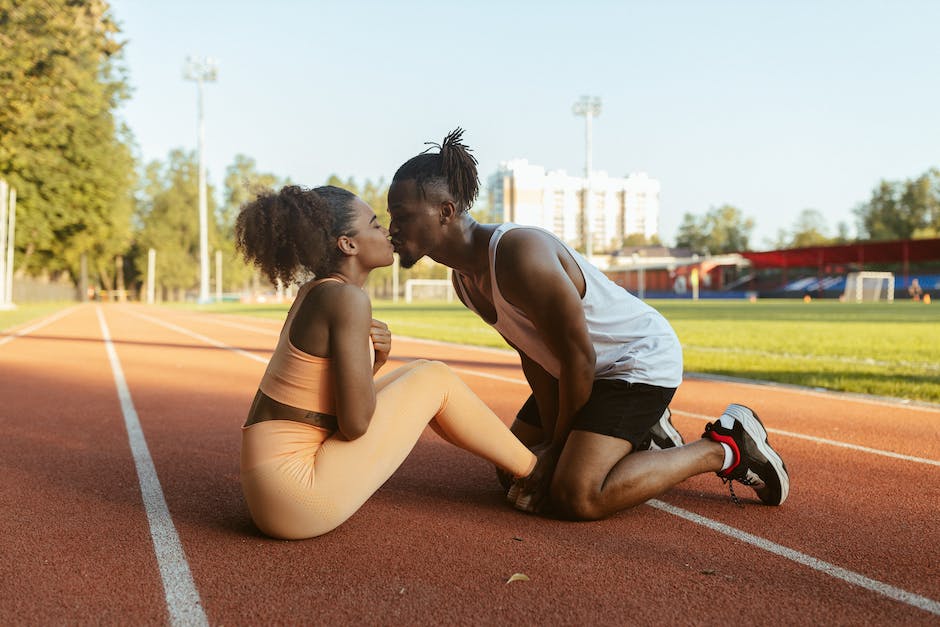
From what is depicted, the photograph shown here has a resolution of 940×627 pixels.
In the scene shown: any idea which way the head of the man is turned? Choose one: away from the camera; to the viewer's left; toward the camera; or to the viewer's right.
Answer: to the viewer's left

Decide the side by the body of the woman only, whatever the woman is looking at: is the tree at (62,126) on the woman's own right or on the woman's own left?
on the woman's own left

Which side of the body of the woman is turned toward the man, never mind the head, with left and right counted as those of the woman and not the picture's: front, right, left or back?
front

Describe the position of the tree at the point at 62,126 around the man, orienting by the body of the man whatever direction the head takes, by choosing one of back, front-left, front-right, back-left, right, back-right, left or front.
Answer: front-right

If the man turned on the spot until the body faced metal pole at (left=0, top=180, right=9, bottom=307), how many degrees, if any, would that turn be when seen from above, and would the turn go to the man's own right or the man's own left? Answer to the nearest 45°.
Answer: approximately 45° to the man's own right

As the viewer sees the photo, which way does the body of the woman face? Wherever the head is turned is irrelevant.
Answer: to the viewer's right

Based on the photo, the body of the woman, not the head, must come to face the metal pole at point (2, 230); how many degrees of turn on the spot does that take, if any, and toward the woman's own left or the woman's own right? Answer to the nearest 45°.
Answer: approximately 135° to the woman's own left

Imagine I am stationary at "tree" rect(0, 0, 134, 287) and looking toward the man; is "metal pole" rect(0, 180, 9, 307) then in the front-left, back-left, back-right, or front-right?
front-right

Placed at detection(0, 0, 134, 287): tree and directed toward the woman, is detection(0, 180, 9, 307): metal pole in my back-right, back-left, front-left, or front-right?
front-right

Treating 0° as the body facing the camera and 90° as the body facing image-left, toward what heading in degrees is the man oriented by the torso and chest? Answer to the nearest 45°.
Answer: approximately 90°

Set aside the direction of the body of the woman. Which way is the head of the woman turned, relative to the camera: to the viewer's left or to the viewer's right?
to the viewer's right

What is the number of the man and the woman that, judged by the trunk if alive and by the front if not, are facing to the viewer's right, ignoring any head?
1

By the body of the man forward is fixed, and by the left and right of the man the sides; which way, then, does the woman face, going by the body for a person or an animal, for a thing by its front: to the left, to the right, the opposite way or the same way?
the opposite way
